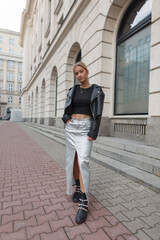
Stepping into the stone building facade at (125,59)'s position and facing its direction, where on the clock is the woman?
The woman is roughly at 11 o'clock from the stone building facade.

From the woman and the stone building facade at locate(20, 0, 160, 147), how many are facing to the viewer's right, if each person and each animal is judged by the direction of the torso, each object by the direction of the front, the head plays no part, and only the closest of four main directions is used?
0

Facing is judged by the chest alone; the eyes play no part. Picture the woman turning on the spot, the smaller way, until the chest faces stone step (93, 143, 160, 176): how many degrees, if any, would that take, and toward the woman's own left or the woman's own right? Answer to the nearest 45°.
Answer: approximately 135° to the woman's own left

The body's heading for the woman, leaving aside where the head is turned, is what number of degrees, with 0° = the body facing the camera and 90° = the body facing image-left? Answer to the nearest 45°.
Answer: approximately 0°

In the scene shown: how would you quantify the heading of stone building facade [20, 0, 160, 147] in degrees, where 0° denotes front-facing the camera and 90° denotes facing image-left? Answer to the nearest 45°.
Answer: approximately 45°

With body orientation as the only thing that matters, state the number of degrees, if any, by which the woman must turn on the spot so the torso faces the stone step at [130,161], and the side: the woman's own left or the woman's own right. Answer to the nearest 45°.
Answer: approximately 135° to the woman's own left
